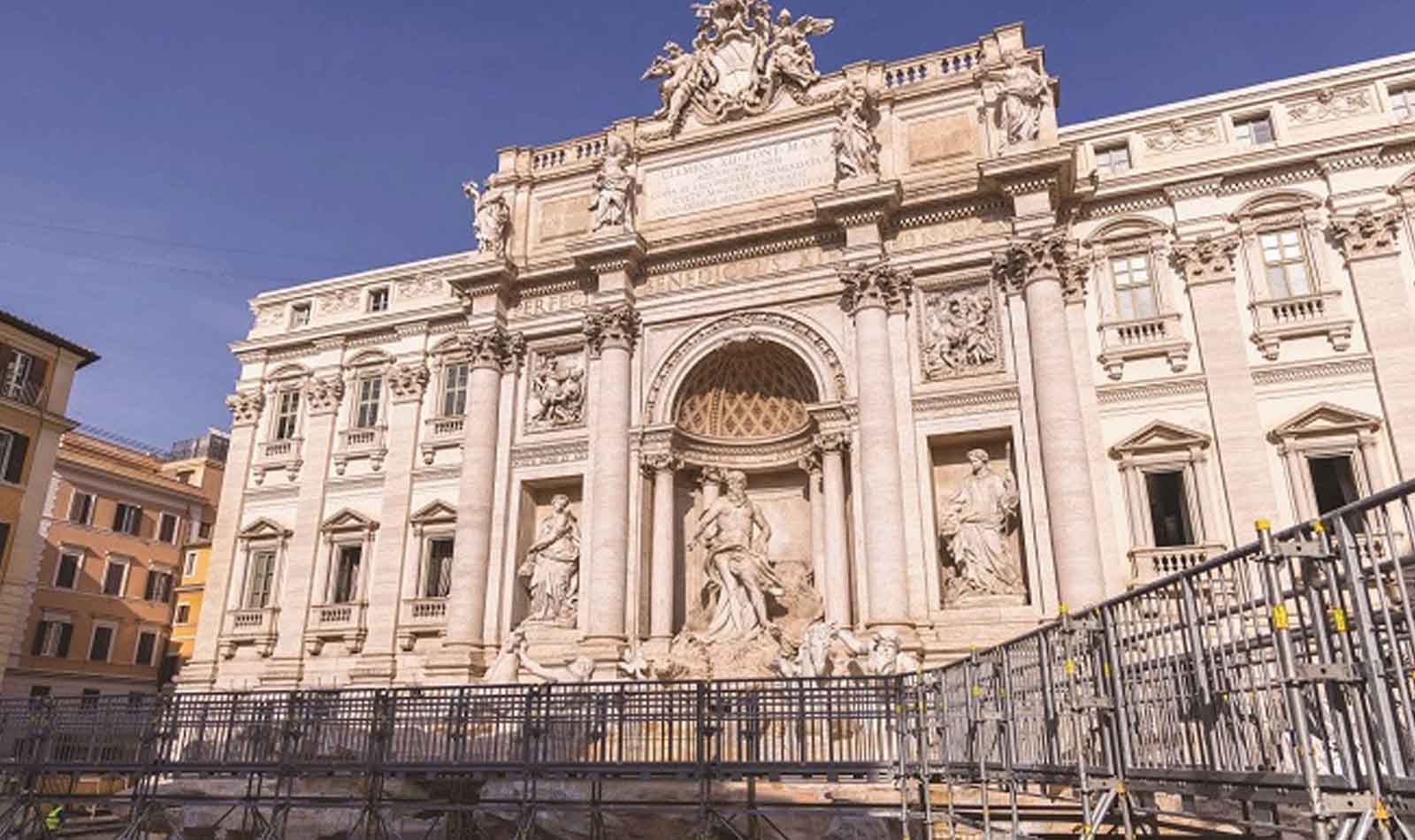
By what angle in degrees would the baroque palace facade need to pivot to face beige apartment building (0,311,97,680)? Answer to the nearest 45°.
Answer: approximately 45° to its right

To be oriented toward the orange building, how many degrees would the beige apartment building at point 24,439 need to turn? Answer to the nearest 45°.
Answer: approximately 135° to its left

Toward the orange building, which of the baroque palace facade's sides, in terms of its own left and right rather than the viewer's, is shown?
right

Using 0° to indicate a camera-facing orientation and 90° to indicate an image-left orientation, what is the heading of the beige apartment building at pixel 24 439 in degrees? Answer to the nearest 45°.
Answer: approximately 315°

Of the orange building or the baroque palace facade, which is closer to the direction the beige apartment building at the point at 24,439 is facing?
the baroque palace facade

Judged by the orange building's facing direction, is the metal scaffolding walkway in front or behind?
in front

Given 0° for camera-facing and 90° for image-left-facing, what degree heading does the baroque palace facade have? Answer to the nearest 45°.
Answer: approximately 45°

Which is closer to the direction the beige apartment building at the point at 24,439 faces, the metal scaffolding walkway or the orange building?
the metal scaffolding walkway
